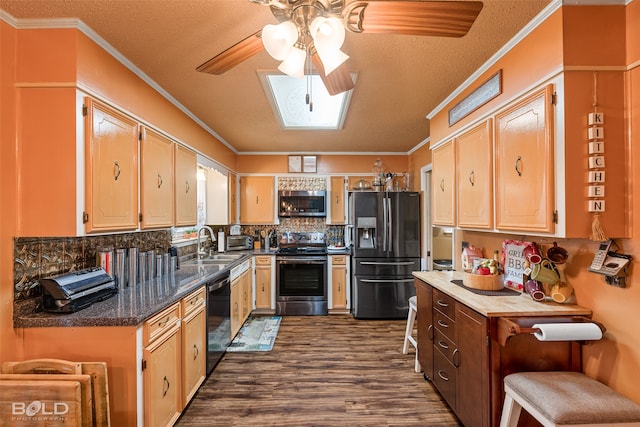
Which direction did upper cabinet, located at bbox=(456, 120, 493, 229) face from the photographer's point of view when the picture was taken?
facing the viewer and to the left of the viewer

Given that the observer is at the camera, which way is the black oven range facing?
facing the viewer

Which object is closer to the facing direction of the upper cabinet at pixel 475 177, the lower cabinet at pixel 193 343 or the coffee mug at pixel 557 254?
the lower cabinet

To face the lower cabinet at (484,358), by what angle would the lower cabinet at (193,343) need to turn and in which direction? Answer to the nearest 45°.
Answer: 0° — it already faces it

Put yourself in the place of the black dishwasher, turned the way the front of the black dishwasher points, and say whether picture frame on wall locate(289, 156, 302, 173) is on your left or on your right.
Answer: on your left

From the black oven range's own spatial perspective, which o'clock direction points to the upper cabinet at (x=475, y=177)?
The upper cabinet is roughly at 11 o'clock from the black oven range.

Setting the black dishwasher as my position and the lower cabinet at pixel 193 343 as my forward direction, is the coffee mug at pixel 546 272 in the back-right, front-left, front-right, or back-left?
front-left

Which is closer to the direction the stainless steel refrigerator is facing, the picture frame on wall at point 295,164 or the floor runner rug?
the floor runner rug

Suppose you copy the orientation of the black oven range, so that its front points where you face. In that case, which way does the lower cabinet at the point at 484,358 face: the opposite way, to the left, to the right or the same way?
to the right

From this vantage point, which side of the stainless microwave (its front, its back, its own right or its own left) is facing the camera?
front

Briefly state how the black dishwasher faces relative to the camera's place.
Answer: facing to the right of the viewer
